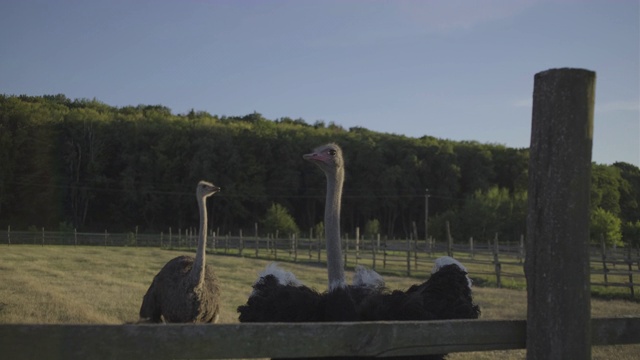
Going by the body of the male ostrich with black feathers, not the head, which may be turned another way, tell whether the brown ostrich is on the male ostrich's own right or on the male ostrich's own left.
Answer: on the male ostrich's own right

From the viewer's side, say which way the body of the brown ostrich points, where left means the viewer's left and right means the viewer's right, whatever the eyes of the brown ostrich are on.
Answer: facing the viewer and to the right of the viewer

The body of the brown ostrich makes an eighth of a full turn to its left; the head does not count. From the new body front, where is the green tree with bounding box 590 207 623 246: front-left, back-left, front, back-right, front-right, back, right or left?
front-left

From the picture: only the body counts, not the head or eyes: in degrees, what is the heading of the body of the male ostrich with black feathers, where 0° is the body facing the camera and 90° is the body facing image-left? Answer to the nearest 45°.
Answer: approximately 45°

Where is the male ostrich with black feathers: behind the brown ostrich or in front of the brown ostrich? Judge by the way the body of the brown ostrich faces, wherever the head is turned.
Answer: in front

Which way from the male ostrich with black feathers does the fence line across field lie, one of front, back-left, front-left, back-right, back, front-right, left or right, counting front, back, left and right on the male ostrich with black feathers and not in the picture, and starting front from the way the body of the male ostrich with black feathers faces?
back-right

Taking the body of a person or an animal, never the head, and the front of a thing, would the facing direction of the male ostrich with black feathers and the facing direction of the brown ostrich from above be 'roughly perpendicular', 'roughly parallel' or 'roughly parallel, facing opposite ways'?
roughly perpendicular

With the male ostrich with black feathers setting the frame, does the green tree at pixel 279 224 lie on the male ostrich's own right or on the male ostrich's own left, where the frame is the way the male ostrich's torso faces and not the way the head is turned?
on the male ostrich's own right

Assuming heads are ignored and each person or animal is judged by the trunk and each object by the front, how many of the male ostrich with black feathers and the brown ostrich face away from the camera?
0
